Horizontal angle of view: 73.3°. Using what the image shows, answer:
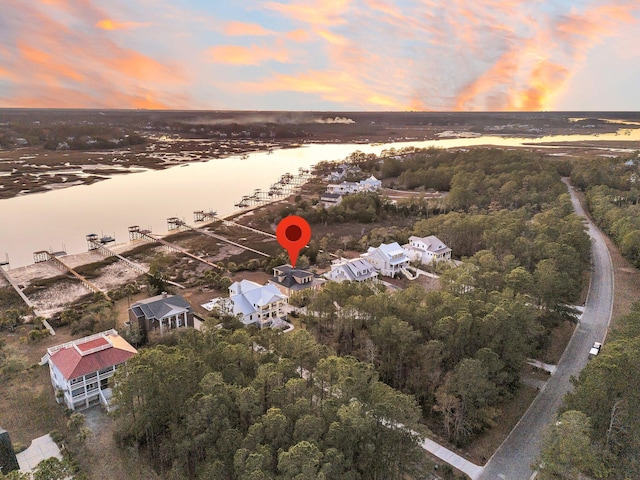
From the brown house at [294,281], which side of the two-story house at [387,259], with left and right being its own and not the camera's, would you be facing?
right

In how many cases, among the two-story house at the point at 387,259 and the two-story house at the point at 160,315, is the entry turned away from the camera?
0

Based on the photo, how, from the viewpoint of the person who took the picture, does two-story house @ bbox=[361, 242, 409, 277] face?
facing the viewer and to the right of the viewer

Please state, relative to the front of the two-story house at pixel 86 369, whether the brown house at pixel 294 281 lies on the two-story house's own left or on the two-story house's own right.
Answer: on the two-story house's own left

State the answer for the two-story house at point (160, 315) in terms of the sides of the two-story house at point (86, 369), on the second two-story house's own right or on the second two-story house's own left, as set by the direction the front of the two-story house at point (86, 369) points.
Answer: on the second two-story house's own left

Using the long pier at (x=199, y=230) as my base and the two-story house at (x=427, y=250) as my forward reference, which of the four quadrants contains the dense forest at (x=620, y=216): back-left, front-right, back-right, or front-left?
front-left

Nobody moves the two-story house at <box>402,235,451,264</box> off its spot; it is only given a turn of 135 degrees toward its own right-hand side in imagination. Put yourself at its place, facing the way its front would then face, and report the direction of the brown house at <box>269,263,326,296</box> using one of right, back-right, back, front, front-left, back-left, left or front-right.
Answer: front-left

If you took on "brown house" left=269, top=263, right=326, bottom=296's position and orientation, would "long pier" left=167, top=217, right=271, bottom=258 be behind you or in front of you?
behind

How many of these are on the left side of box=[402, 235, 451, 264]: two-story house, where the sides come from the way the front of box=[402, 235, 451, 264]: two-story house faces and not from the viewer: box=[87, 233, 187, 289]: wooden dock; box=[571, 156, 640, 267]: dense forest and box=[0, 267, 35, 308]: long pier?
1

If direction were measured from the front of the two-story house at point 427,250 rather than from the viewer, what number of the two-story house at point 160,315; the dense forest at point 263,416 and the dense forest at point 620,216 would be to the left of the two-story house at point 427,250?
1
